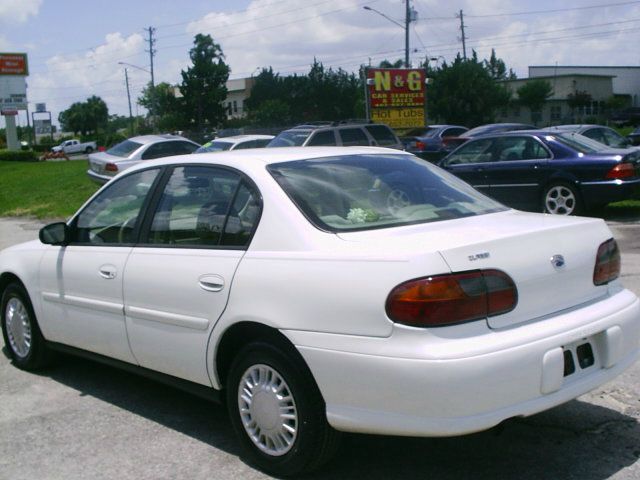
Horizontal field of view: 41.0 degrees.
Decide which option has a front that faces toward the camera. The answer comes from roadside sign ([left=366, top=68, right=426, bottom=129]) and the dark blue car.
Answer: the roadside sign

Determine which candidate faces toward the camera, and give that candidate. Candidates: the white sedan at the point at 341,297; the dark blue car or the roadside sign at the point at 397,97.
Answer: the roadside sign

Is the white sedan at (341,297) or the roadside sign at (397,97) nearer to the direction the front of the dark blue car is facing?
the roadside sign

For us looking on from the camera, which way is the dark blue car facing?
facing away from the viewer and to the left of the viewer

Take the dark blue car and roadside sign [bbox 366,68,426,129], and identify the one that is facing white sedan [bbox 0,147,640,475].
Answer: the roadside sign

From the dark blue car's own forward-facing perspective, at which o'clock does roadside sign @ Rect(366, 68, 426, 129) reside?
The roadside sign is roughly at 1 o'clock from the dark blue car.

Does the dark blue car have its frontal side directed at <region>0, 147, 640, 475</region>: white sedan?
no

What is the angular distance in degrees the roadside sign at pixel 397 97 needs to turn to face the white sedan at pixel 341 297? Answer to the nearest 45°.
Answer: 0° — it already faces it

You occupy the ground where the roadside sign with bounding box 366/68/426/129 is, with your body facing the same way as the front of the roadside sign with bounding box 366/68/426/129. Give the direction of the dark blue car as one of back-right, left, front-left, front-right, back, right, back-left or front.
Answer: front

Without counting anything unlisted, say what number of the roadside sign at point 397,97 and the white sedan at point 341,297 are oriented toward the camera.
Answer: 1

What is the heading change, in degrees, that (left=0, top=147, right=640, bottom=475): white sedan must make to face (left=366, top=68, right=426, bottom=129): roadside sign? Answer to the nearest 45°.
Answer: approximately 45° to its right

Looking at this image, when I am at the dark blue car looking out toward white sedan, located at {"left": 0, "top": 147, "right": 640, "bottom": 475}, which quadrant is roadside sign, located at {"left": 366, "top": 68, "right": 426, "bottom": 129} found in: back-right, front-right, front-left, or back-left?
back-right

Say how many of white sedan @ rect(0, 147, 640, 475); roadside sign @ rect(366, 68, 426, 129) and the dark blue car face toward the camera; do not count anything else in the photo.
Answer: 1

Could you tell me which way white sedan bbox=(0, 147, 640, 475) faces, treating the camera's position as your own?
facing away from the viewer and to the left of the viewer

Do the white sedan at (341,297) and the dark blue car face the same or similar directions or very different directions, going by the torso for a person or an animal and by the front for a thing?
same or similar directions

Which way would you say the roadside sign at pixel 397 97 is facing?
toward the camera
